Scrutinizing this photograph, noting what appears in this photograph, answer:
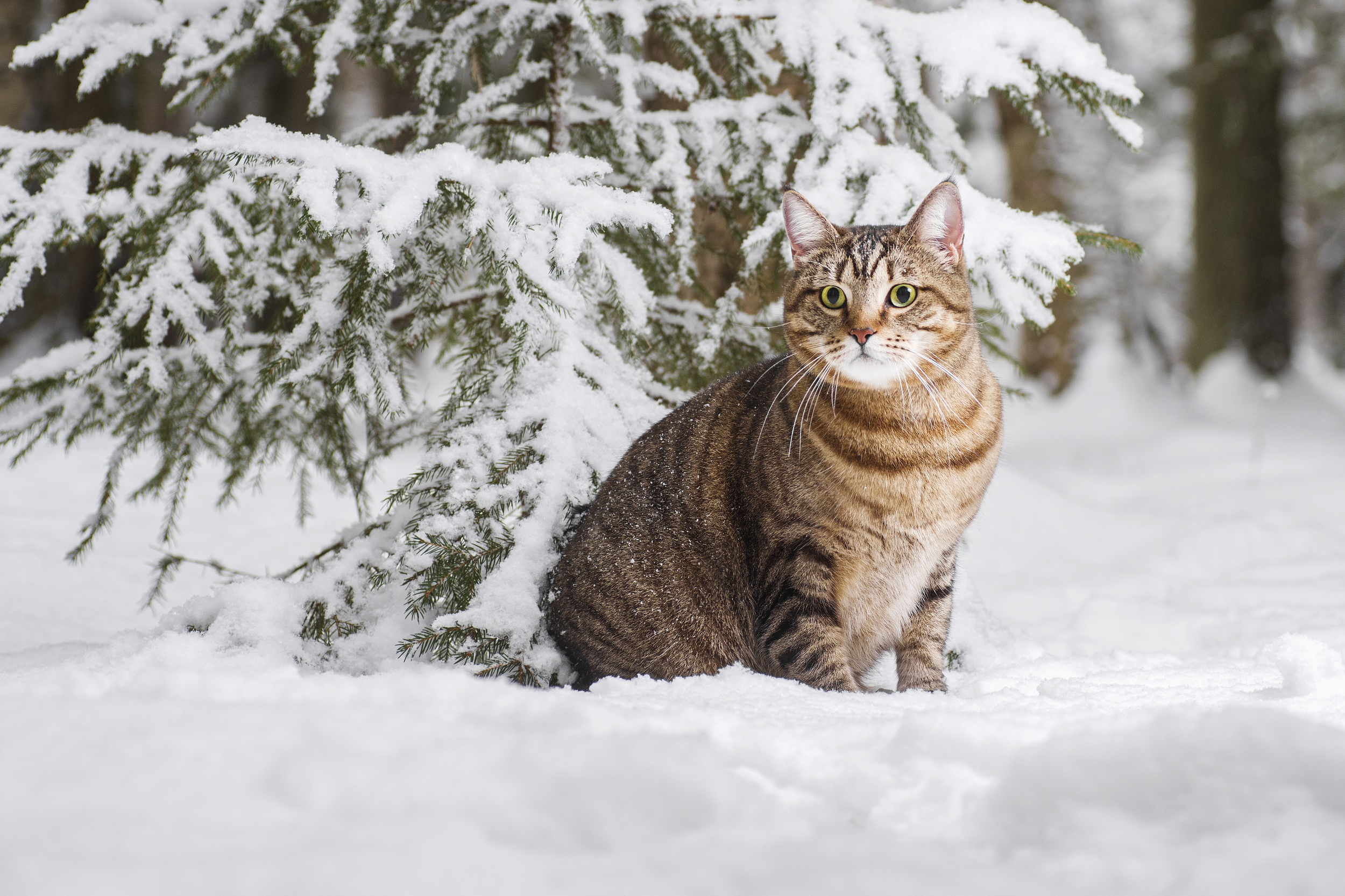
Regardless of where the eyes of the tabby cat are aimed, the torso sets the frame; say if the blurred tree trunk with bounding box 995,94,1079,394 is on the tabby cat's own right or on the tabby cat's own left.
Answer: on the tabby cat's own left

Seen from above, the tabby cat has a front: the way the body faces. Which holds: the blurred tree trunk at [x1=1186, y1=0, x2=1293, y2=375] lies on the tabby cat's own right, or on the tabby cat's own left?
on the tabby cat's own left

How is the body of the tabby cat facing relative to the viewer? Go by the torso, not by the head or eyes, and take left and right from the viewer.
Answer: facing the viewer and to the right of the viewer
